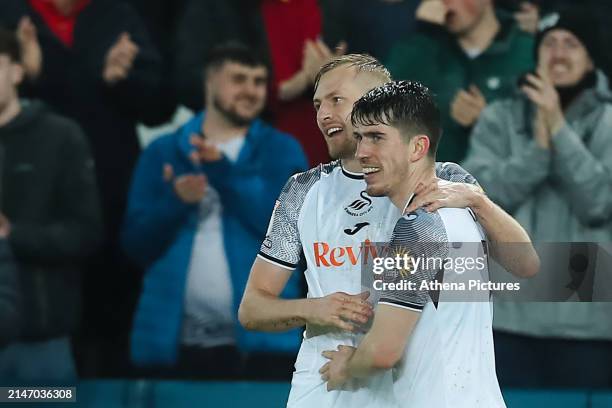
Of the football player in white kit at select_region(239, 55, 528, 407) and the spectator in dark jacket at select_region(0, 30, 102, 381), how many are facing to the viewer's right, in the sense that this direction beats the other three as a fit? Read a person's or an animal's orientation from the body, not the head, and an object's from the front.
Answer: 0

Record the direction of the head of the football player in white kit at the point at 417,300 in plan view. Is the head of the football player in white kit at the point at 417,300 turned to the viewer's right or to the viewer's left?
to the viewer's left

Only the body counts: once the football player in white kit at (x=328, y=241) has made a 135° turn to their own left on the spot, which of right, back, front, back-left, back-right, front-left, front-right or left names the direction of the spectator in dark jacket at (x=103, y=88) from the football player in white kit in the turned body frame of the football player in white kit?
left

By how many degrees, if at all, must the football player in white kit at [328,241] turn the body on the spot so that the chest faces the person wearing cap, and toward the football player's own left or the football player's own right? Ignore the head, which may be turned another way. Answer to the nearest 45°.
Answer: approximately 135° to the football player's own left

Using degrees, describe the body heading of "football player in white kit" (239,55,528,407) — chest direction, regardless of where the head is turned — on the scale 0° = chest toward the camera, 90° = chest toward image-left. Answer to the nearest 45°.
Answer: approximately 0°

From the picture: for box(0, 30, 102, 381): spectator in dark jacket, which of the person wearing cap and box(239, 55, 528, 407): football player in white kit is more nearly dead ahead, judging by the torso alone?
the football player in white kit

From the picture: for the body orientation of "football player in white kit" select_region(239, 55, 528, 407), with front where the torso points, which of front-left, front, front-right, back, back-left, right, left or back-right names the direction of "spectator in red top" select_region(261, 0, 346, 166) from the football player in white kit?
back

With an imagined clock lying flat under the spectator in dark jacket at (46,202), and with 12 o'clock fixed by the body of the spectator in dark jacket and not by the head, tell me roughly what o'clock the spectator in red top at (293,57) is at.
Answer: The spectator in red top is roughly at 8 o'clock from the spectator in dark jacket.
